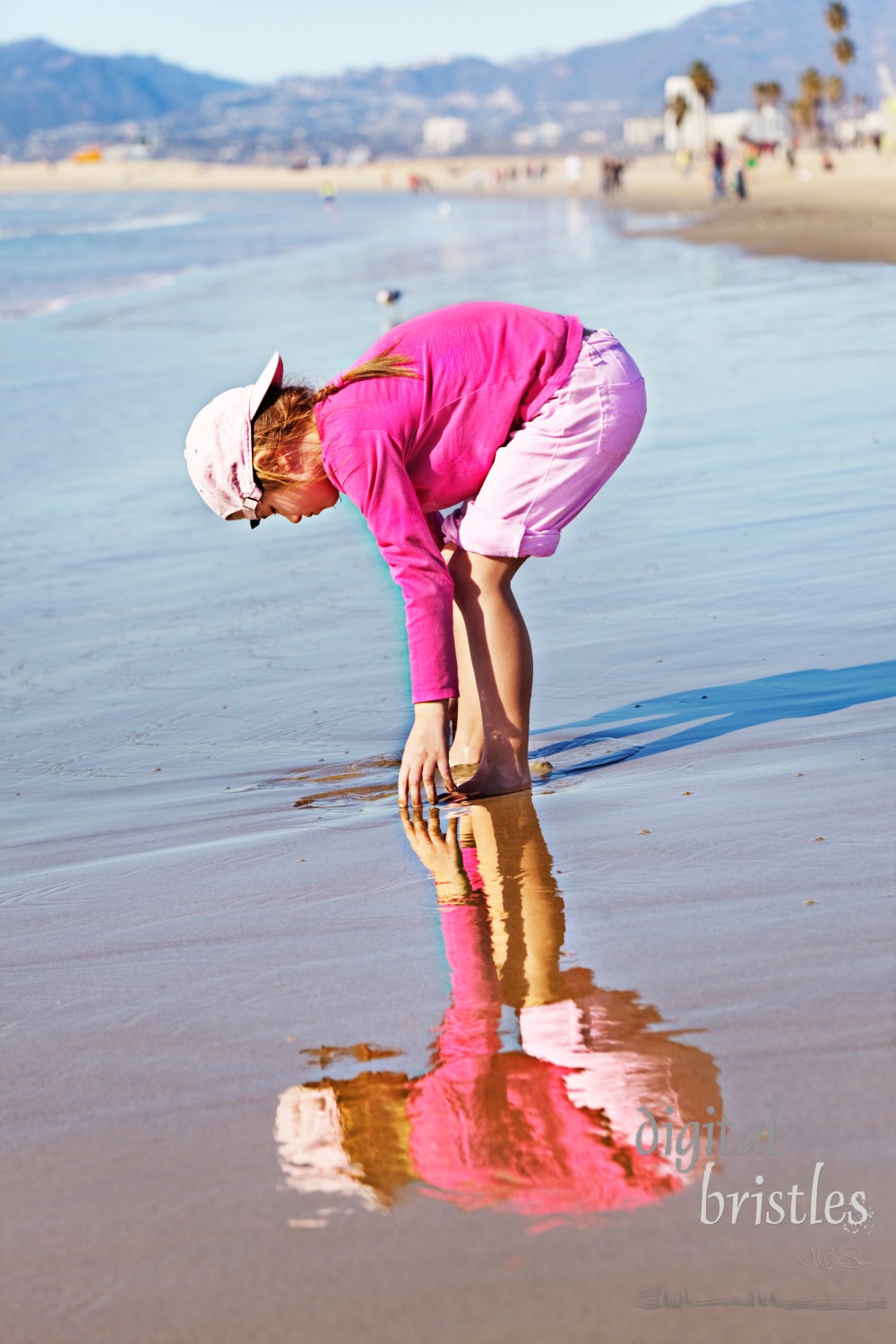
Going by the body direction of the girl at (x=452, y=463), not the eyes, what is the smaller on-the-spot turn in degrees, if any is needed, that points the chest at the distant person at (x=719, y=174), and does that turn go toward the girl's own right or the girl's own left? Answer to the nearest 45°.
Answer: approximately 90° to the girl's own right

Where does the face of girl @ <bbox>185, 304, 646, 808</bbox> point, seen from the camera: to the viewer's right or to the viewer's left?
to the viewer's left

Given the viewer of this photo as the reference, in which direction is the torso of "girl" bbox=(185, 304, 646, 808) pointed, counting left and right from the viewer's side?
facing to the left of the viewer
